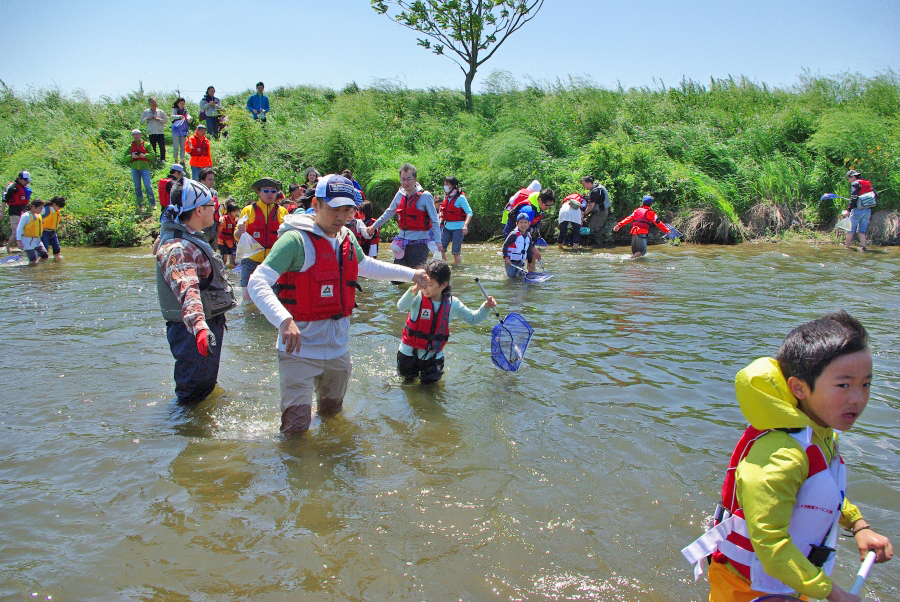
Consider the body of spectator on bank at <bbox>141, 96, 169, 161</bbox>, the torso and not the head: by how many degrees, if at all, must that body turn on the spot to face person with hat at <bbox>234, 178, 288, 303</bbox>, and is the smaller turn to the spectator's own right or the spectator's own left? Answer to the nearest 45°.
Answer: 0° — they already face them

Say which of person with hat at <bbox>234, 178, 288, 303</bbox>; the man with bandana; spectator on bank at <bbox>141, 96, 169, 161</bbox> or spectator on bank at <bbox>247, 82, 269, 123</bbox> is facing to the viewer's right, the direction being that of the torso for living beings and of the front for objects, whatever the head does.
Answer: the man with bandana

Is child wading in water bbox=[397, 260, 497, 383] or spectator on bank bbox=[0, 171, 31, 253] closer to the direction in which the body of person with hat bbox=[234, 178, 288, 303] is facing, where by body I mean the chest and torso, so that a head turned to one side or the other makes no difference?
the child wading in water

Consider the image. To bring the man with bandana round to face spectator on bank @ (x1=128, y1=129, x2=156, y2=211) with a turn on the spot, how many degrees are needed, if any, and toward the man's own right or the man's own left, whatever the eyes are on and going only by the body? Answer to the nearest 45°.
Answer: approximately 90° to the man's own left

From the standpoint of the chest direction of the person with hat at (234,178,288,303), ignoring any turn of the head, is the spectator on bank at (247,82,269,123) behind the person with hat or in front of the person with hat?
behind

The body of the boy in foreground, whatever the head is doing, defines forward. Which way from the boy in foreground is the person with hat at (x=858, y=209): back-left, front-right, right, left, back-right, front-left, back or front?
back-left

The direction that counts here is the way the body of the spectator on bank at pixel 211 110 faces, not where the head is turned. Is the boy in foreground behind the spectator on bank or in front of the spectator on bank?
in front

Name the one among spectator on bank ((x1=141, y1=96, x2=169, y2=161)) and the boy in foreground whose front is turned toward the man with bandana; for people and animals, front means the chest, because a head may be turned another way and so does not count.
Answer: the spectator on bank

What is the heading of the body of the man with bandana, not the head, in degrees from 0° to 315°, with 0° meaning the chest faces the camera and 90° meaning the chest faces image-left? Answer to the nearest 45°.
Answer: approximately 270°

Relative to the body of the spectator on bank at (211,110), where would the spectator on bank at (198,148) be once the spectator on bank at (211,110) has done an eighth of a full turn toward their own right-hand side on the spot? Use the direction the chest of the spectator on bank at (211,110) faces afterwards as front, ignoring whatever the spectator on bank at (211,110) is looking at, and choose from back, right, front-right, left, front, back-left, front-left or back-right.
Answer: front-left
